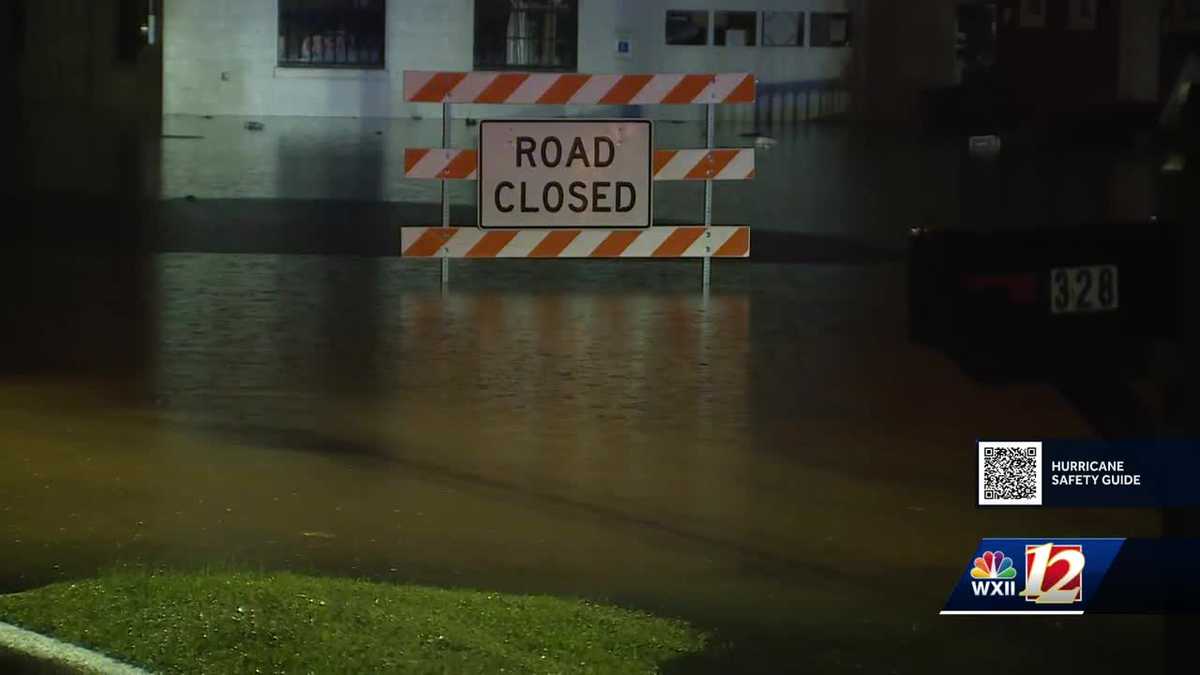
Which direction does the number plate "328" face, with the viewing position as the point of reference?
facing the viewer

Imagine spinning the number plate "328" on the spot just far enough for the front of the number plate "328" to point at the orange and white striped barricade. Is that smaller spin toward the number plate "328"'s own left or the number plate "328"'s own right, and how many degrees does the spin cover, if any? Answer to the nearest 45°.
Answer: approximately 180°
